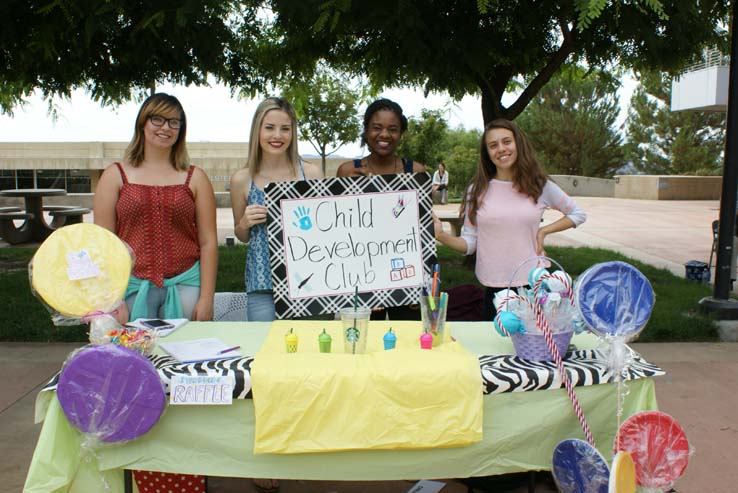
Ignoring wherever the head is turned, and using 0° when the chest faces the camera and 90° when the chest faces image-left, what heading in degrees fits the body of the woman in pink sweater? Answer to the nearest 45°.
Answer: approximately 0°

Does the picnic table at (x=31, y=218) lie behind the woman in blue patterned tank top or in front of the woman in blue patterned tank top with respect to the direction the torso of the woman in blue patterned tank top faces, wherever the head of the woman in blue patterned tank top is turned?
behind

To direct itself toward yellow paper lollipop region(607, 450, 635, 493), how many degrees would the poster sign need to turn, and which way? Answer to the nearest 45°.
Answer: approximately 45° to its left

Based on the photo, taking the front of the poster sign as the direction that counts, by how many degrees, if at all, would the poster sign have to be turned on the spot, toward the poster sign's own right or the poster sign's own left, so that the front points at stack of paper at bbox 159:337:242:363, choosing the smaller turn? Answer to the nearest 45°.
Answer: approximately 45° to the poster sign's own right

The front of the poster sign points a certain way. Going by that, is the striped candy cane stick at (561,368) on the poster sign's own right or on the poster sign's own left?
on the poster sign's own left
